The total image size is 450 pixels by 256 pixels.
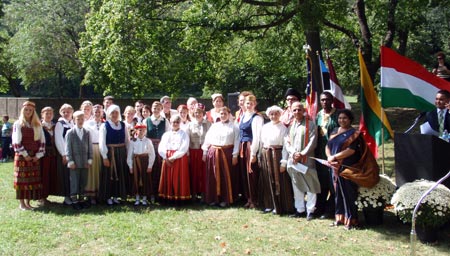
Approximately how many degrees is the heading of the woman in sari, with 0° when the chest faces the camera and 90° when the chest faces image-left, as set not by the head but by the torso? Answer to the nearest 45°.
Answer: approximately 45°

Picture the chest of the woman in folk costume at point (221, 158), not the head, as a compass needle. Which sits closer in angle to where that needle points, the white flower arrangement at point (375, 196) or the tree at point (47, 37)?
the white flower arrangement

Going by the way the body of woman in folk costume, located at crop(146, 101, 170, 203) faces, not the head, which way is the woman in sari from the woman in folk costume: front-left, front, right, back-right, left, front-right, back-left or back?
front-left

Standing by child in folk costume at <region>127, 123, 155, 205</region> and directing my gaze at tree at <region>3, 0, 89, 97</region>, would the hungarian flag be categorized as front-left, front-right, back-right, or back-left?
back-right

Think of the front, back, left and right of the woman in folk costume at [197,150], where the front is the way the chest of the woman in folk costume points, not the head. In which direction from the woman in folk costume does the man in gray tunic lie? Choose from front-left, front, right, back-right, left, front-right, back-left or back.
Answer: front-left

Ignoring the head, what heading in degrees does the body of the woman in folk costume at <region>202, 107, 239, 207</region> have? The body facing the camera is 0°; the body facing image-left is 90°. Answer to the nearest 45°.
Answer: approximately 0°

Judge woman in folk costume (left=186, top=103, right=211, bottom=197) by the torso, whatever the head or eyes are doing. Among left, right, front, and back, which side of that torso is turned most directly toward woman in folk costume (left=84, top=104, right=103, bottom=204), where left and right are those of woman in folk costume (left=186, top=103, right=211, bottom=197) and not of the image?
right

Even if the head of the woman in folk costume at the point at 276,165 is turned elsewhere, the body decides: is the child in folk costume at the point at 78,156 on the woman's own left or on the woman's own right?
on the woman's own right

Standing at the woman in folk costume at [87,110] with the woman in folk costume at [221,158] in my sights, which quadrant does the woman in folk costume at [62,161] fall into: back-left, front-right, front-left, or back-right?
back-right
